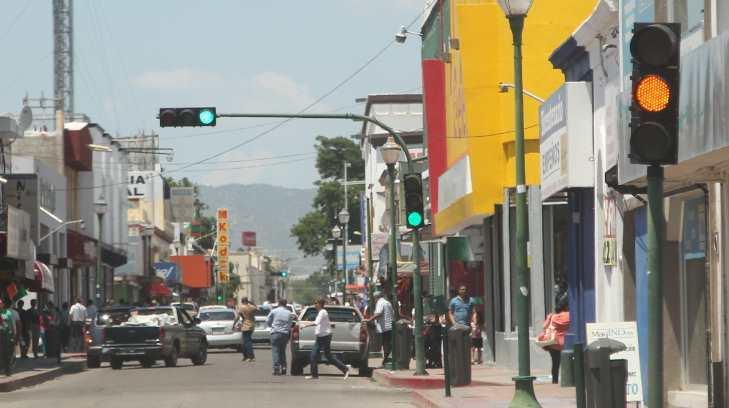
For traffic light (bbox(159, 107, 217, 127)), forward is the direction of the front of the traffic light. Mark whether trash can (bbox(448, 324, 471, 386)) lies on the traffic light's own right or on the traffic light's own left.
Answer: on the traffic light's own left

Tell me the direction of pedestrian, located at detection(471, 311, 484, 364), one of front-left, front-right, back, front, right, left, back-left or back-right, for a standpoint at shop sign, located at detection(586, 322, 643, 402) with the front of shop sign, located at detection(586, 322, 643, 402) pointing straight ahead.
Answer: back

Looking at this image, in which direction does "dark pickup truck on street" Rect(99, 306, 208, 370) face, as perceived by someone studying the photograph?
facing away from the viewer and to the right of the viewer

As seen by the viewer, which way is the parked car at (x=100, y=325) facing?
away from the camera
